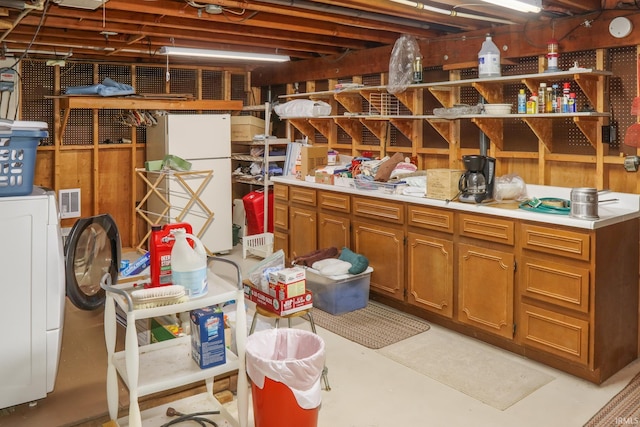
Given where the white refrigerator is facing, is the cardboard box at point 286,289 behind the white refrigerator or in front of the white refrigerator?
in front

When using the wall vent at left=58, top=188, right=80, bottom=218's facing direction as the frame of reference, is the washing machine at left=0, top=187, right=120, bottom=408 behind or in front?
in front

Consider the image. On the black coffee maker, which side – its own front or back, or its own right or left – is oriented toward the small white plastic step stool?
right

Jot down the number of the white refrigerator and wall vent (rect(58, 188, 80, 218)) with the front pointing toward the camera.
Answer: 2

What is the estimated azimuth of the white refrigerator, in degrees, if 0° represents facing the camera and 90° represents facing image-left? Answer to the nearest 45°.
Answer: approximately 0°

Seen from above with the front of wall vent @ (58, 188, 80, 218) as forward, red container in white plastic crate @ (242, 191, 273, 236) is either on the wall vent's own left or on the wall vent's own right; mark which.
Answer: on the wall vent's own left

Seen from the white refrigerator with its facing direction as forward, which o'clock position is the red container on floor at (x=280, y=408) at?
The red container on floor is roughly at 12 o'clock from the white refrigerator.

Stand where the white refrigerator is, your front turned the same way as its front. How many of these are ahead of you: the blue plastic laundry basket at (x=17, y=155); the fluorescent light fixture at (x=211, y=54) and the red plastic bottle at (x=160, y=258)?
3
